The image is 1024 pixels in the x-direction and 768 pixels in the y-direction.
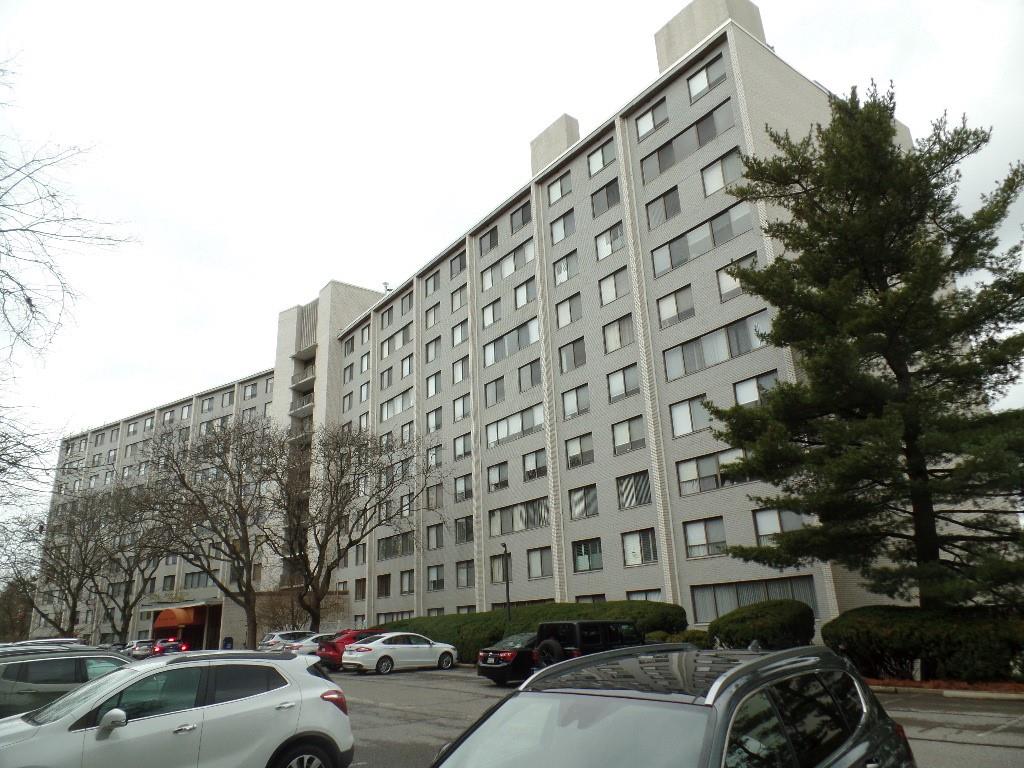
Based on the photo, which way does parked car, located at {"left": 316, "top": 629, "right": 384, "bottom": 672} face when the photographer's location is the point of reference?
facing away from the viewer and to the right of the viewer

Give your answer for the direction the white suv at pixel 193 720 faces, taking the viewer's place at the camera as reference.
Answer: facing to the left of the viewer

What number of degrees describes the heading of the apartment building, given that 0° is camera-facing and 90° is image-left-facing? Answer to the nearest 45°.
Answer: approximately 45°

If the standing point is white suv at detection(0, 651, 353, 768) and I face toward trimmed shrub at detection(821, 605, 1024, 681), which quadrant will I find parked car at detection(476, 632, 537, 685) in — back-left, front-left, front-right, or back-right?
front-left

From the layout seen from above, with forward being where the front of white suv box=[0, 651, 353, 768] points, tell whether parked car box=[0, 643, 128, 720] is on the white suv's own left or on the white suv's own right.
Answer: on the white suv's own right
